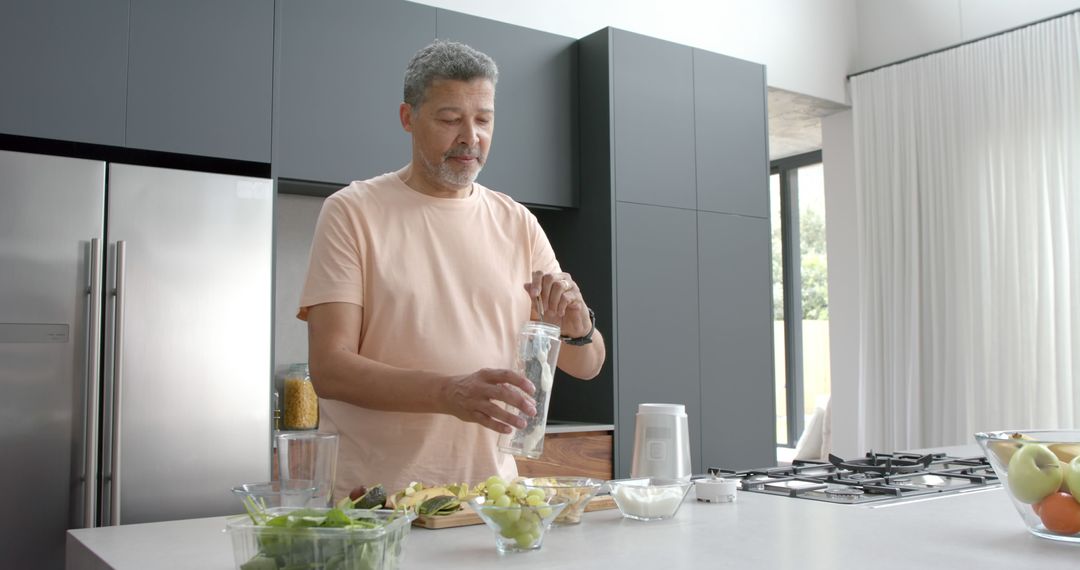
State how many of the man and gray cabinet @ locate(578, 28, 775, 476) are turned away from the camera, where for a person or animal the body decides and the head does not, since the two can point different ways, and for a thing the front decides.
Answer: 0

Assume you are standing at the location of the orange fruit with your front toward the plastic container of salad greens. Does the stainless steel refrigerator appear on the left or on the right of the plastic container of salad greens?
right

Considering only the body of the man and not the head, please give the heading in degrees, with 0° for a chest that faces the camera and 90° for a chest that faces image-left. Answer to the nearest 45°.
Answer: approximately 315°

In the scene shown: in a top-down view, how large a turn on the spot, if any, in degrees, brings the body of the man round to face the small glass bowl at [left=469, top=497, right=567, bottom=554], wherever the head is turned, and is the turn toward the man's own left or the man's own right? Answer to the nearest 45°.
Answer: approximately 45° to the man's own right

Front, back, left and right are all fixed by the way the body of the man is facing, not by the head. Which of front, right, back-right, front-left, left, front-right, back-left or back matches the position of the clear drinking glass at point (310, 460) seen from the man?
front-right

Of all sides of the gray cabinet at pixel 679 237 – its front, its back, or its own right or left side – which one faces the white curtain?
left

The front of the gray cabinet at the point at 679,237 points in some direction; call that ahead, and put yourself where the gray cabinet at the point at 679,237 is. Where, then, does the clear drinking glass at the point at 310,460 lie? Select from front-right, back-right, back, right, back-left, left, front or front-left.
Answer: front-right

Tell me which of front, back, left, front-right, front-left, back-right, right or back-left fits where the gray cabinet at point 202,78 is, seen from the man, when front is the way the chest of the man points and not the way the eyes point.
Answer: back

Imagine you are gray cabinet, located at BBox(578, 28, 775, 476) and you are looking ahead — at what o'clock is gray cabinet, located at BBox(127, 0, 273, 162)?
gray cabinet, located at BBox(127, 0, 273, 162) is roughly at 3 o'clock from gray cabinet, located at BBox(578, 28, 775, 476).

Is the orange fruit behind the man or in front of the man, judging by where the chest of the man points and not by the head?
in front

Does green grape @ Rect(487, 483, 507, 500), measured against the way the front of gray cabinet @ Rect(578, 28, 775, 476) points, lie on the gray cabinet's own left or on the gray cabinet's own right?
on the gray cabinet's own right

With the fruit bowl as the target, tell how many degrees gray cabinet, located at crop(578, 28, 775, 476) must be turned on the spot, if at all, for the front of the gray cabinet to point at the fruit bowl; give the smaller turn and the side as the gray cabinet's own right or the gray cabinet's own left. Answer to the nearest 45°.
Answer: approximately 45° to the gray cabinet's own right

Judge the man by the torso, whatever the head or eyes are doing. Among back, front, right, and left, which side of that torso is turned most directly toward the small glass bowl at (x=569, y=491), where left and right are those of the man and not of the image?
front

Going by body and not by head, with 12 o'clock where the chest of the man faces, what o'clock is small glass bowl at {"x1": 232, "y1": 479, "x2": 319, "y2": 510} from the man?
The small glass bowl is roughly at 2 o'clock from the man.
